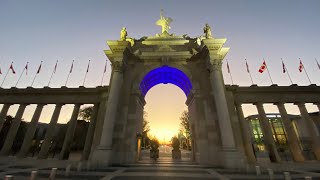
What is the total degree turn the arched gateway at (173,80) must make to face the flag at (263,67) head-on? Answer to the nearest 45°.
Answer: approximately 90° to its left

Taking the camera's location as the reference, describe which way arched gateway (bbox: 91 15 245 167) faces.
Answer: facing the viewer
